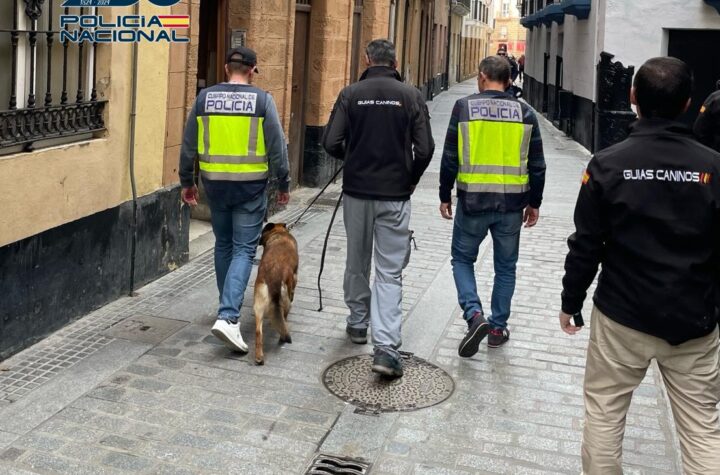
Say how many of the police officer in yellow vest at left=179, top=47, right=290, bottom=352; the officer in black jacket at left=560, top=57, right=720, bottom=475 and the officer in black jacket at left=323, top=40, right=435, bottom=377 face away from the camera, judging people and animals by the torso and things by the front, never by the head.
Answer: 3

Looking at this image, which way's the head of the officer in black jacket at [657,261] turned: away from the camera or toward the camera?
away from the camera

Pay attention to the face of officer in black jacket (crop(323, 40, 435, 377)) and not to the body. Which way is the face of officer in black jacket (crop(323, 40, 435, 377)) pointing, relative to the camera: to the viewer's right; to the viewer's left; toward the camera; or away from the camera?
away from the camera

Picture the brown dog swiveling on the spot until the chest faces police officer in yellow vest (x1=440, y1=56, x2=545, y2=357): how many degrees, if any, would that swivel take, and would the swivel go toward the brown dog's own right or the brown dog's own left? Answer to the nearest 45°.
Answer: approximately 90° to the brown dog's own right

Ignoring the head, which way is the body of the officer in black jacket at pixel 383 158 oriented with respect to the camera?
away from the camera

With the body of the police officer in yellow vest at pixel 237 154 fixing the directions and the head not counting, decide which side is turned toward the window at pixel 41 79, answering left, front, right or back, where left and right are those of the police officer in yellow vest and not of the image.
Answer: left

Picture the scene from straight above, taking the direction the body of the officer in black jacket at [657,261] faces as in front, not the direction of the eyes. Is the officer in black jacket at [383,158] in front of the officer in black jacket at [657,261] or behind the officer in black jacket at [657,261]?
in front

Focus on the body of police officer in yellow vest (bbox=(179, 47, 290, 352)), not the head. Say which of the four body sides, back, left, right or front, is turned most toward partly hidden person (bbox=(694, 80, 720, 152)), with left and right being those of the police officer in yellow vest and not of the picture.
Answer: right

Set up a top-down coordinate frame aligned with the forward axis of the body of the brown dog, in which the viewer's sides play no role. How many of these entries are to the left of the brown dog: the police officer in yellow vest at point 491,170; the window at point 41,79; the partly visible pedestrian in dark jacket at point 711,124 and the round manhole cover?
1

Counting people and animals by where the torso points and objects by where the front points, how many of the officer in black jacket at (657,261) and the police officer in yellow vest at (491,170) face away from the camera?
2

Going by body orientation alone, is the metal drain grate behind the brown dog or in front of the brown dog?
behind

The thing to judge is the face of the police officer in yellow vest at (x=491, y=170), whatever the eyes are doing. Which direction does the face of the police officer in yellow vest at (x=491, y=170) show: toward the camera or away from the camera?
away from the camera
